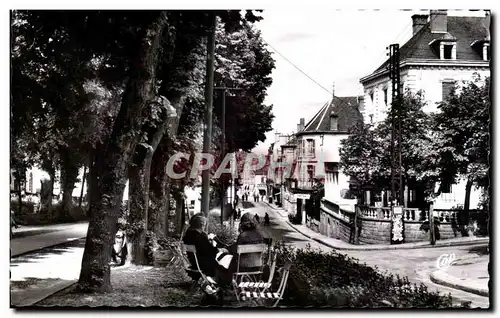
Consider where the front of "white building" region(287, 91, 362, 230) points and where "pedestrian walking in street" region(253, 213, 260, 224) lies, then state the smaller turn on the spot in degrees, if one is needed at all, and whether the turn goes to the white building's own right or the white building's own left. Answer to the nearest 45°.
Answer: approximately 45° to the white building's own right

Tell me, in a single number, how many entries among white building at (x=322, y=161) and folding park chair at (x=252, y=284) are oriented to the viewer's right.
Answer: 0

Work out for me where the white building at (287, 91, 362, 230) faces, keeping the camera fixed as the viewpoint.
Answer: facing the viewer and to the left of the viewer
